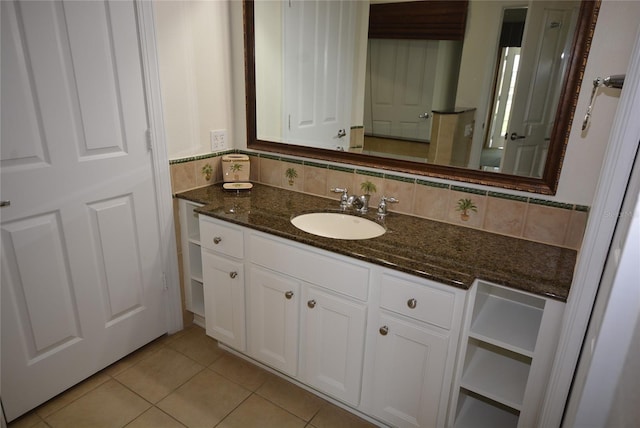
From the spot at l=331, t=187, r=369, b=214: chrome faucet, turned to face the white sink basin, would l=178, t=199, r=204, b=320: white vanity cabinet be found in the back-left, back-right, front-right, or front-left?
front-right

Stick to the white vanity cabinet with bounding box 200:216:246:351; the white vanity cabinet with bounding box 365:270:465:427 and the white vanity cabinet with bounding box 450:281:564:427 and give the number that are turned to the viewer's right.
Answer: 0

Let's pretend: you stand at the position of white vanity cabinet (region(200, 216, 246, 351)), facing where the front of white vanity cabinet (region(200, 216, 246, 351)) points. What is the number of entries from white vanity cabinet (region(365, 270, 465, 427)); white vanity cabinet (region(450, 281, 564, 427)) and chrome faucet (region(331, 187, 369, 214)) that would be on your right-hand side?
0

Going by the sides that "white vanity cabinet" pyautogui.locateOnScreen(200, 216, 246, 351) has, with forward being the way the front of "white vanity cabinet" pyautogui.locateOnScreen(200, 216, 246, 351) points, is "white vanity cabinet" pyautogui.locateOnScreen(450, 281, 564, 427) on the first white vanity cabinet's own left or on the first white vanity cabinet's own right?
on the first white vanity cabinet's own left

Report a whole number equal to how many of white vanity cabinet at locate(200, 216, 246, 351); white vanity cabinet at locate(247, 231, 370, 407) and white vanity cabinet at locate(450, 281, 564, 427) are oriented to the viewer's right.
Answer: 0

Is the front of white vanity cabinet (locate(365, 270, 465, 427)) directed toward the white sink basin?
no

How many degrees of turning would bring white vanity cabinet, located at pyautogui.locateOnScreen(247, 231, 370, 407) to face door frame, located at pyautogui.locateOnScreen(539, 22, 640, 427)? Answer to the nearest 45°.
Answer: approximately 90° to its left

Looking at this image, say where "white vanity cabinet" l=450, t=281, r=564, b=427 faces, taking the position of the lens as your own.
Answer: facing the viewer and to the left of the viewer

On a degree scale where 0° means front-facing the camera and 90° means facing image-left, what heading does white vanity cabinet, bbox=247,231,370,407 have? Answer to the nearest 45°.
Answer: approximately 45°

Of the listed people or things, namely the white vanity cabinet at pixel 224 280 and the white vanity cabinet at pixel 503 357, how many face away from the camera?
0

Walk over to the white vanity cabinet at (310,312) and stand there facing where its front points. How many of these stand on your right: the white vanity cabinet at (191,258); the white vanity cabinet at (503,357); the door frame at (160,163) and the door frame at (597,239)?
2

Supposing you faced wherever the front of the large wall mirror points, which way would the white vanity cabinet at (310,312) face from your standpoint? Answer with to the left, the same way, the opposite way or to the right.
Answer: the same way

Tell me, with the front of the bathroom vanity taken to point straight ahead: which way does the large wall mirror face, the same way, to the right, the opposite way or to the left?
the same way

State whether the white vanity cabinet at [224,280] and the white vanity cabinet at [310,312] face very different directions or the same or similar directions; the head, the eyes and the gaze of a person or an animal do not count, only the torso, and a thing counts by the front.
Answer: same or similar directions

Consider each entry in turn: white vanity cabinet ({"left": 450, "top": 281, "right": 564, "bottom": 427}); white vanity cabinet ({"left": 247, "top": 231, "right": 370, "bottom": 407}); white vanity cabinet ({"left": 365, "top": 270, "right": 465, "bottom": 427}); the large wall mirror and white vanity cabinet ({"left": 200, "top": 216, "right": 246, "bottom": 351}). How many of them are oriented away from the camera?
0
